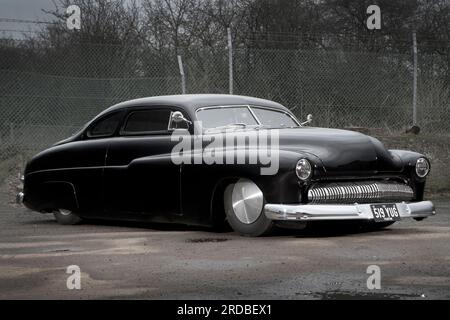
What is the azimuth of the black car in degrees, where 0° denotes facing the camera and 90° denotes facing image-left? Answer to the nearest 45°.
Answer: approximately 315°

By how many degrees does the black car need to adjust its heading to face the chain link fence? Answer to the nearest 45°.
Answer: approximately 135° to its left
